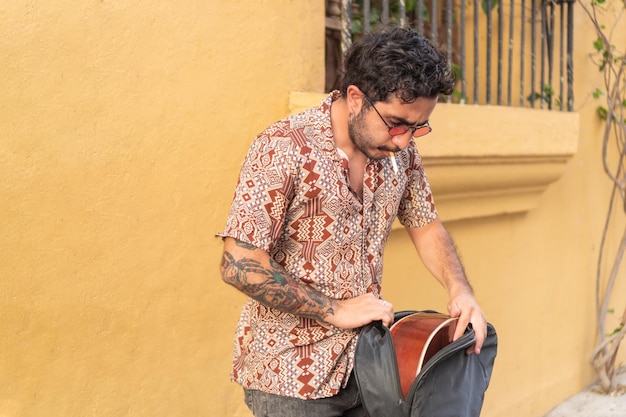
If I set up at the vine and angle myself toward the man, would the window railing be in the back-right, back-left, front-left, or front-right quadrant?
front-right

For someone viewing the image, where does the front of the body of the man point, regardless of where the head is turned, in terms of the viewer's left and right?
facing the viewer and to the right of the viewer

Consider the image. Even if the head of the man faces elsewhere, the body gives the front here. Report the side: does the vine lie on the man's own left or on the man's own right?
on the man's own left

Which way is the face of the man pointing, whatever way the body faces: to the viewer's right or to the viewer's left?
to the viewer's right

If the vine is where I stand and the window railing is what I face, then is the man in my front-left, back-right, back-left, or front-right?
front-left

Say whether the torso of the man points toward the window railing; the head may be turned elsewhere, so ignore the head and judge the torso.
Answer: no
